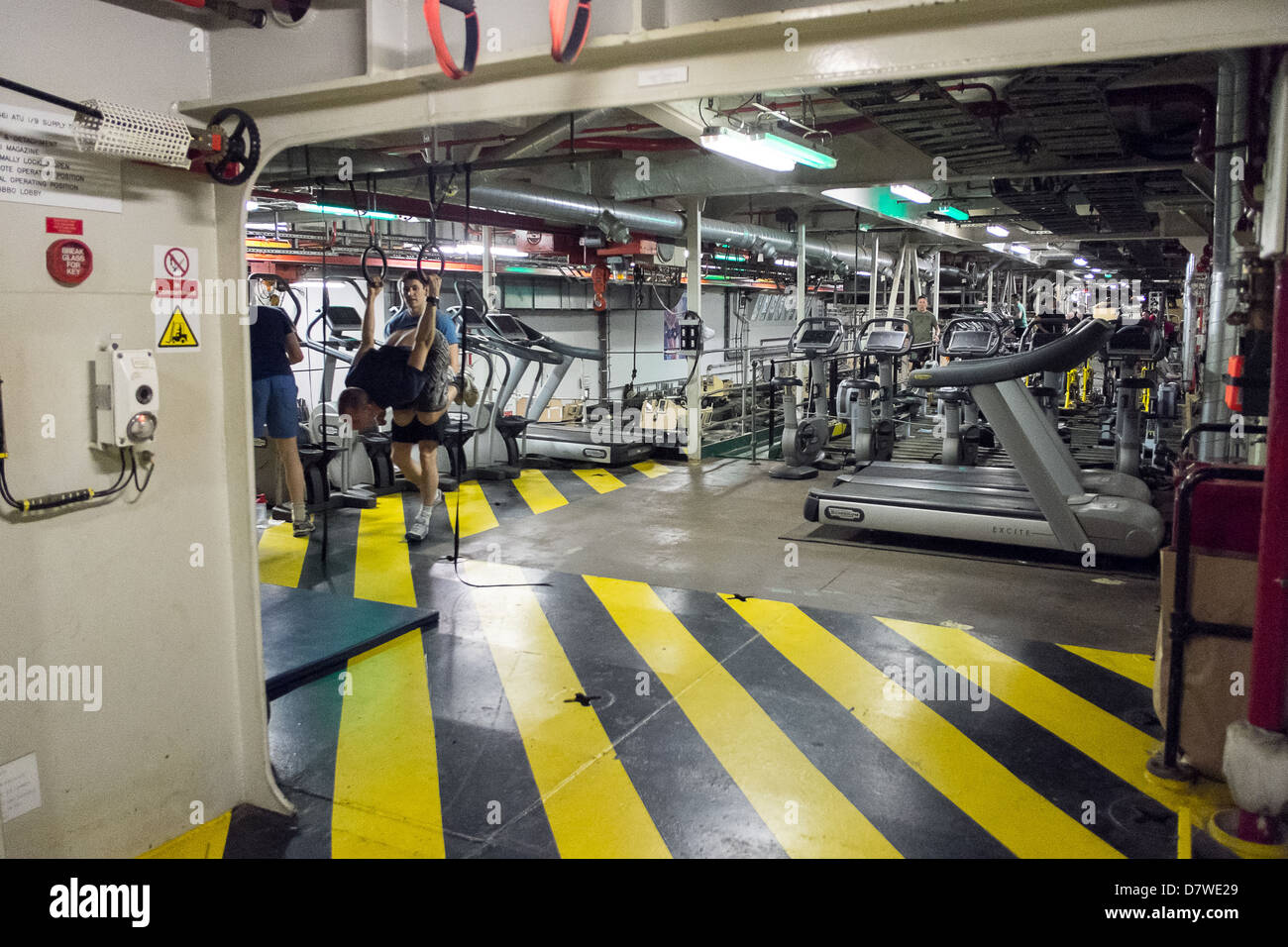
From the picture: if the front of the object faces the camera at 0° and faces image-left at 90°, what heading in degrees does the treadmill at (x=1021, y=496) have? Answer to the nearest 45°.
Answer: approximately 270°

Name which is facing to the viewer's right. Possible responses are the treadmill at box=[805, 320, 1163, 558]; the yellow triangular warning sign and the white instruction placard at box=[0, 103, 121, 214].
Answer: the treadmill

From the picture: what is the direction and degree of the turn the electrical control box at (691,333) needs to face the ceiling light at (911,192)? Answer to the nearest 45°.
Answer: approximately 90° to its left

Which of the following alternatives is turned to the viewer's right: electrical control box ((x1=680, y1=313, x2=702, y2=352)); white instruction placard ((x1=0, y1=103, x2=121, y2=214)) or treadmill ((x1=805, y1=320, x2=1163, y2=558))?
the treadmill

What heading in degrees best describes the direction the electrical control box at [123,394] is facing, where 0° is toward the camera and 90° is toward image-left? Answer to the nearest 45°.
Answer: approximately 315°

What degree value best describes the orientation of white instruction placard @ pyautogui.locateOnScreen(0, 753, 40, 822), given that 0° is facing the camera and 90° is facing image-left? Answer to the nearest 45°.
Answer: approximately 315°
